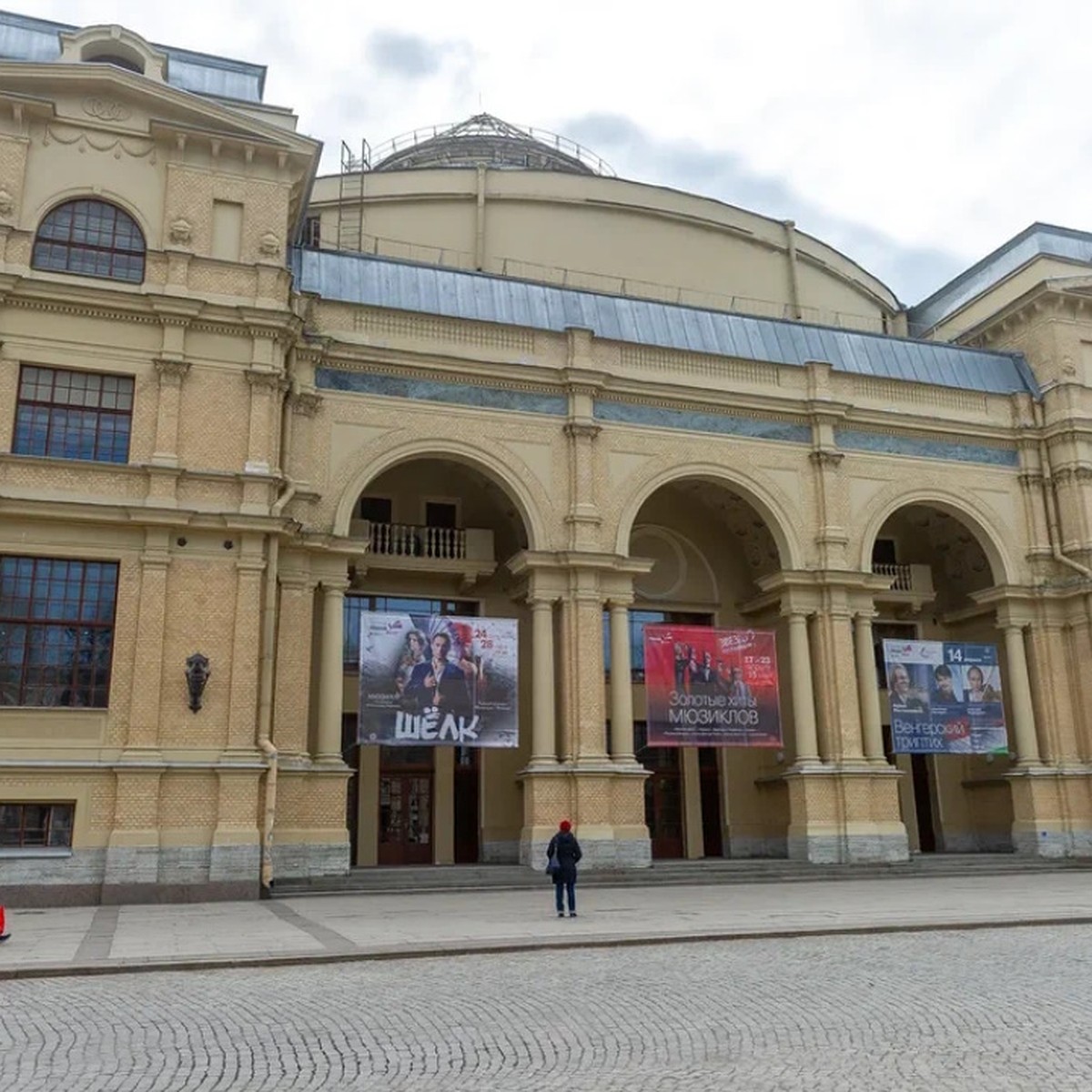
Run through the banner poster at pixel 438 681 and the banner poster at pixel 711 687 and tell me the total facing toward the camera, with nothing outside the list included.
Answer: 2

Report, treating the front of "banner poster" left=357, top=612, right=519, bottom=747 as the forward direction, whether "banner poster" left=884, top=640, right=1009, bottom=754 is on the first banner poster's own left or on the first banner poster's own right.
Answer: on the first banner poster's own left

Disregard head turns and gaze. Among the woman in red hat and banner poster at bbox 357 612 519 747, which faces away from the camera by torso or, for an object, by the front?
the woman in red hat

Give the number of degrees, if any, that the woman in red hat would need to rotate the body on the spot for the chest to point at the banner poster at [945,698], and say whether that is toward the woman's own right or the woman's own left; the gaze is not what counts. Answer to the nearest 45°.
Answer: approximately 45° to the woman's own right

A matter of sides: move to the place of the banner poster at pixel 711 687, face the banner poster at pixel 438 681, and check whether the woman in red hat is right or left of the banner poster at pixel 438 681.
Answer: left

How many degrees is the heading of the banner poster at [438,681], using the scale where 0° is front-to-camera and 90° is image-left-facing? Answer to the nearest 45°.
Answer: approximately 0°

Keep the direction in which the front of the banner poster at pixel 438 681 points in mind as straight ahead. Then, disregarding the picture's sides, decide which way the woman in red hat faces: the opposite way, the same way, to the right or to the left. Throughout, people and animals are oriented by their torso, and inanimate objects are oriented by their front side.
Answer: the opposite way

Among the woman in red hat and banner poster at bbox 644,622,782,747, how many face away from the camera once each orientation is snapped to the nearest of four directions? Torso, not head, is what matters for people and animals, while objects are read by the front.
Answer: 1

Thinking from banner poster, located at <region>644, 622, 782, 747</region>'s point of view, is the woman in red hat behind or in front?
in front

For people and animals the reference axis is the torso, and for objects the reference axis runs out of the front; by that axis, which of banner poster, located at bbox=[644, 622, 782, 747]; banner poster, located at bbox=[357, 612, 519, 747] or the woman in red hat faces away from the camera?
the woman in red hat

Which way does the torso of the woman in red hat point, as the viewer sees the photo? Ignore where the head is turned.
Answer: away from the camera
